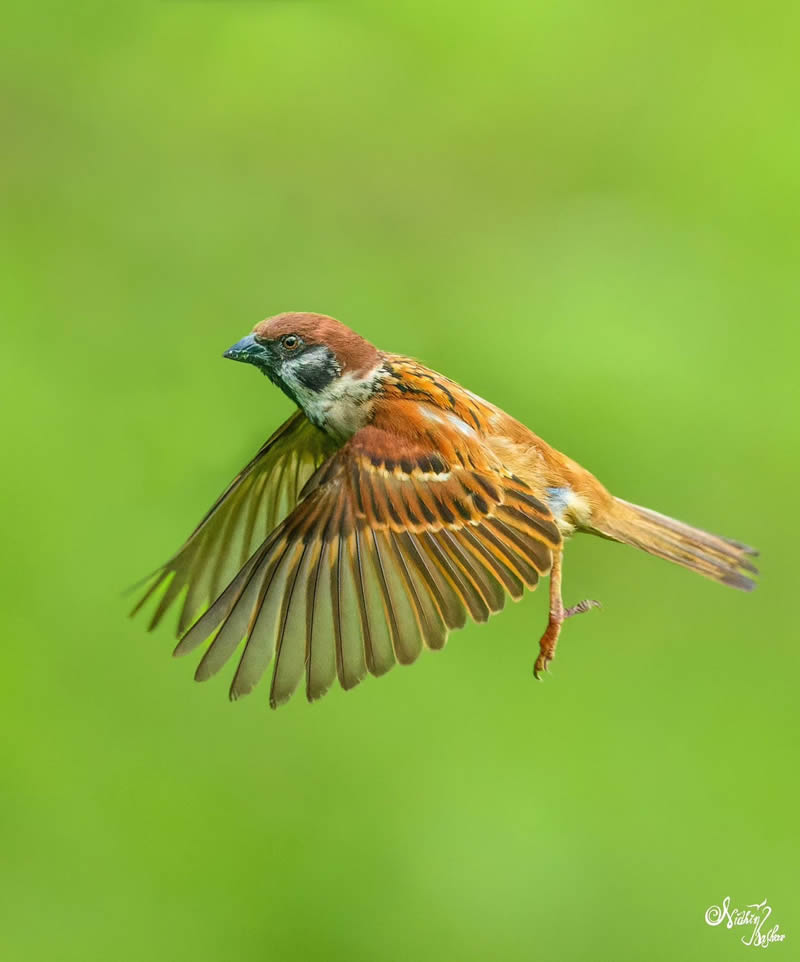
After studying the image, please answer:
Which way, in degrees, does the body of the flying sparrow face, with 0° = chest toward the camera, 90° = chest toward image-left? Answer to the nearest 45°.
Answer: approximately 90°
